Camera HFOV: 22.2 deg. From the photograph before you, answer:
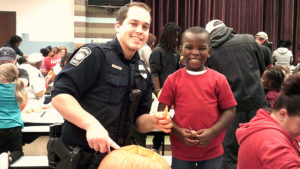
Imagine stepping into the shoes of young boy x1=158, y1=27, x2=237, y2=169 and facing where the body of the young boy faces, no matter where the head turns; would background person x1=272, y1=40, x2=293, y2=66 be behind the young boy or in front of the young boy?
behind

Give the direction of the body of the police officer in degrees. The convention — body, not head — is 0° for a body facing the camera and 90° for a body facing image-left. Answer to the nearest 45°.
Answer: approximately 315°

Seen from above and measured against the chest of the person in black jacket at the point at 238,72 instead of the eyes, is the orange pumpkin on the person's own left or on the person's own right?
on the person's own left

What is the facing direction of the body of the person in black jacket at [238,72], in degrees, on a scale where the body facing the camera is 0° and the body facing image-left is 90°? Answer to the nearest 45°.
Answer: approximately 135°

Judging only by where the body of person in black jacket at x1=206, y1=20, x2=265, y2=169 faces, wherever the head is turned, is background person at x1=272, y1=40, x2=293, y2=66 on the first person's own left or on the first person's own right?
on the first person's own right
